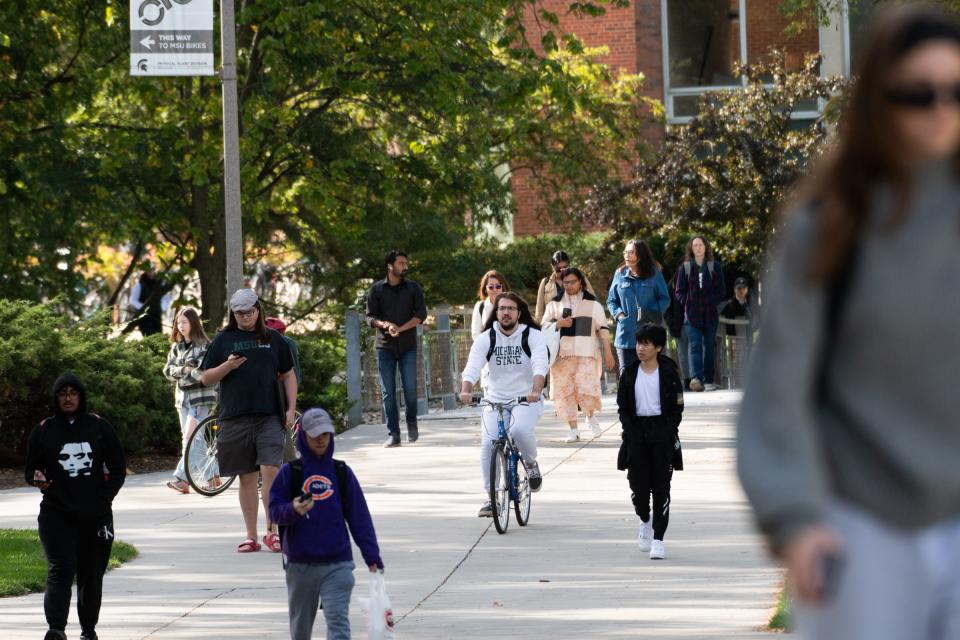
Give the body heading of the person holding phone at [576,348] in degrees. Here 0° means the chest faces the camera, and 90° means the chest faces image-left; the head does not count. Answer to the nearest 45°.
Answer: approximately 0°

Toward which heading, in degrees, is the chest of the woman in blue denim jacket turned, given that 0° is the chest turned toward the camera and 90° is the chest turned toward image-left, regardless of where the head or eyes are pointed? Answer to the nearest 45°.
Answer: approximately 45°

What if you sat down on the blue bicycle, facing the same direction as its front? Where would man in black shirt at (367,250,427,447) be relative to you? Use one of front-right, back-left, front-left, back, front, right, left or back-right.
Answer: back

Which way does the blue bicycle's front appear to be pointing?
toward the camera

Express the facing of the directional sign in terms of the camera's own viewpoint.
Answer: facing the viewer

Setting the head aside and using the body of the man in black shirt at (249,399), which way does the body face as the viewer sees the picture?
toward the camera

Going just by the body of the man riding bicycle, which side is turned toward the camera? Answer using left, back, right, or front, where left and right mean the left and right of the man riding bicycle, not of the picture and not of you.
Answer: front

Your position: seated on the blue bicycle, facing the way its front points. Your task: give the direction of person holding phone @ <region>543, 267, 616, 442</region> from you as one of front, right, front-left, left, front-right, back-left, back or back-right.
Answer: back

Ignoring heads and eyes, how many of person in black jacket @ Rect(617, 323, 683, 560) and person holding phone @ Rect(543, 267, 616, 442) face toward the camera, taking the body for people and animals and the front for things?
2

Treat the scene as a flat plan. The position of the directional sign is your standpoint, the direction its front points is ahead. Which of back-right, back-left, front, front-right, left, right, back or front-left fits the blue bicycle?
front-left

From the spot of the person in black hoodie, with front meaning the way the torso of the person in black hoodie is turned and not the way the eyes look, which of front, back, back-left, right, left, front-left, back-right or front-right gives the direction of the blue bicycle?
back-left
